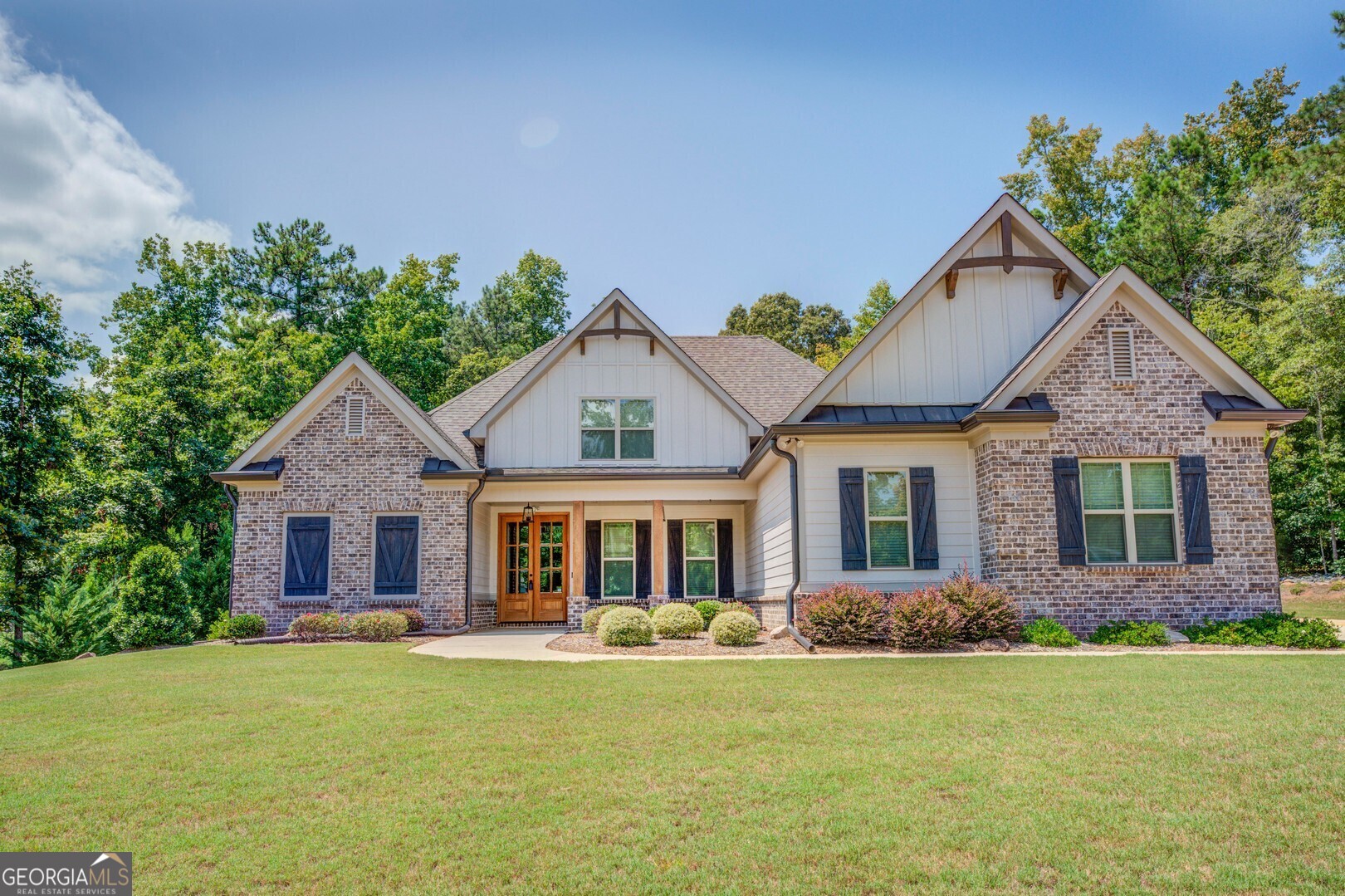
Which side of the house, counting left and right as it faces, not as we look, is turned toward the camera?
front

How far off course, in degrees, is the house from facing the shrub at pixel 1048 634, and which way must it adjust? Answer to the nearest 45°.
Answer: approximately 45° to its left

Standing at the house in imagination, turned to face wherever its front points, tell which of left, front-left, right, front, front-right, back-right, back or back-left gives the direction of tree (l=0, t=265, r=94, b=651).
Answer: right

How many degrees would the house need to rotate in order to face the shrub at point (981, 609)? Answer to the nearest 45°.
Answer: approximately 45° to its left

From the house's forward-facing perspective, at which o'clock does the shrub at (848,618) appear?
The shrub is roughly at 12 o'clock from the house.

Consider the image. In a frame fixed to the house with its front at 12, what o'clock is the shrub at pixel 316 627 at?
The shrub is roughly at 3 o'clock from the house.

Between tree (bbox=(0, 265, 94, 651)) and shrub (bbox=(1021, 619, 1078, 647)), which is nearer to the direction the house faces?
the shrub

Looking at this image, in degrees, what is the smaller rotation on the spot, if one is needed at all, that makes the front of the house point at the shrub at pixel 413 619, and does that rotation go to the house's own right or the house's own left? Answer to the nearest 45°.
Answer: approximately 90° to the house's own right
